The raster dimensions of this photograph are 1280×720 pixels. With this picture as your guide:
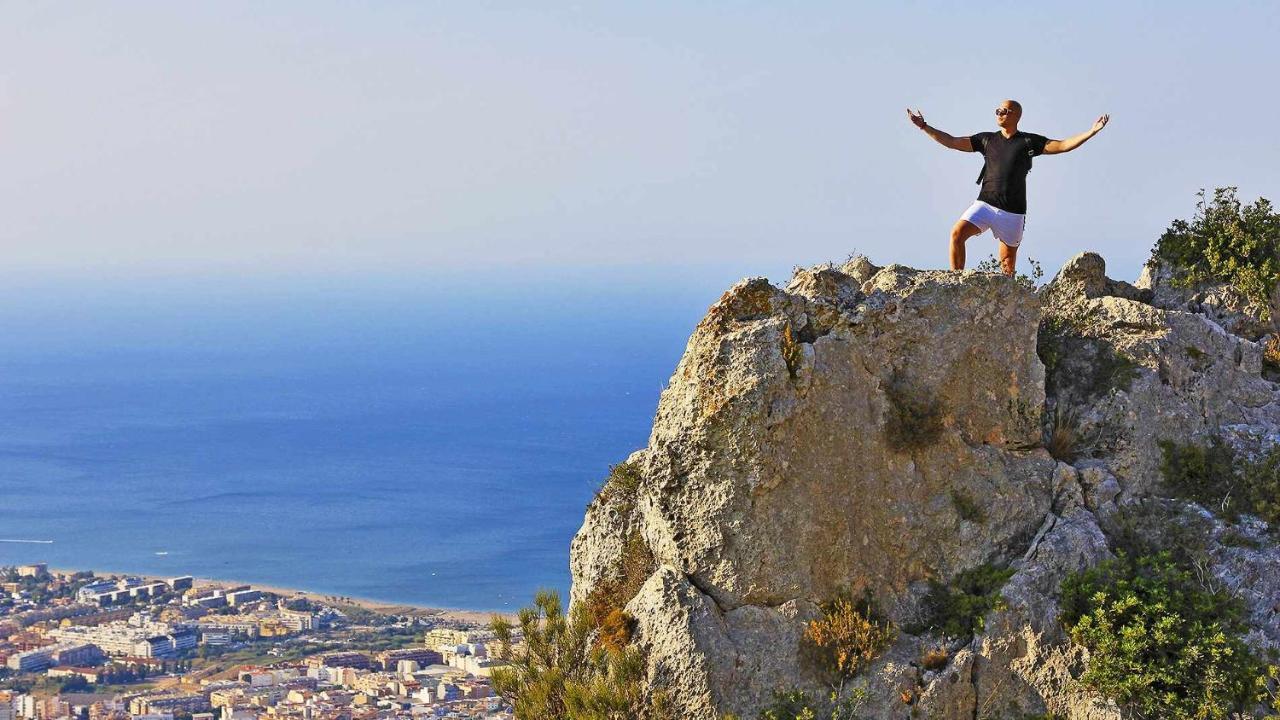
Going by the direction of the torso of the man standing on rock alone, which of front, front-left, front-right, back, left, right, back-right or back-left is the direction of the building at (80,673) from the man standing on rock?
right

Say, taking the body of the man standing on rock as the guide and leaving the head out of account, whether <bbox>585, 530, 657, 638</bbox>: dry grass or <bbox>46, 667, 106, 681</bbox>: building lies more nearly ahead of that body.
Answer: the dry grass

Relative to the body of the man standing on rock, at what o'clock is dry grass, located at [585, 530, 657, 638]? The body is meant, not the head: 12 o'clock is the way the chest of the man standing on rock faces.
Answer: The dry grass is roughly at 1 o'clock from the man standing on rock.

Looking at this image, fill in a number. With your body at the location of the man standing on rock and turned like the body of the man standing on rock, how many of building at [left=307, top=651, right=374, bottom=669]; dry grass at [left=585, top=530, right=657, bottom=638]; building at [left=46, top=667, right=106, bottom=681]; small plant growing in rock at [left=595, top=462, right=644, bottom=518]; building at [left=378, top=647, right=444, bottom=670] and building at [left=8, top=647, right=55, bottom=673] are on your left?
0

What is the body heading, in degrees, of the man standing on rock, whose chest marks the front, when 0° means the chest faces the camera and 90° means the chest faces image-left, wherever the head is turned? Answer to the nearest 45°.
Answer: approximately 45°

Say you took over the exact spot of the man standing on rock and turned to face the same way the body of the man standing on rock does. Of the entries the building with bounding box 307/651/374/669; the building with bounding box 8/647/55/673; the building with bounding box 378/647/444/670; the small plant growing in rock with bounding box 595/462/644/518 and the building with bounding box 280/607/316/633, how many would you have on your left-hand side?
0
